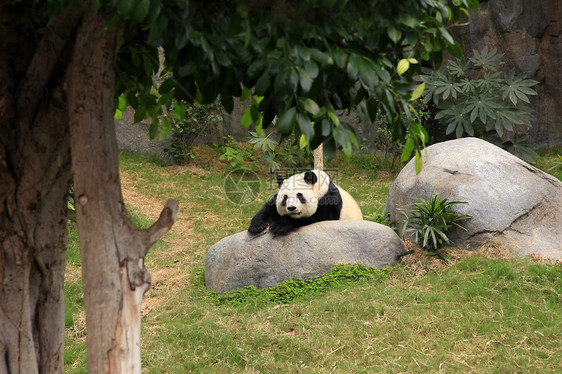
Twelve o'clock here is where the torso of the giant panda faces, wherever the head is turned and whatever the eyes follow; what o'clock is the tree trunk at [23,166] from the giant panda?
The tree trunk is roughly at 11 o'clock from the giant panda.

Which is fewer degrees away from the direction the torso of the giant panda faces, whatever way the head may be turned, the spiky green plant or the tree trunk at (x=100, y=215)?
the tree trunk

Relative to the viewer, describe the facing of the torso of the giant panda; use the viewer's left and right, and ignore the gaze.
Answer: facing the viewer and to the left of the viewer

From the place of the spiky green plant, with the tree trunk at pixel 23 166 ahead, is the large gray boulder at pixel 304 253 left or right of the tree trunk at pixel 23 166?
right

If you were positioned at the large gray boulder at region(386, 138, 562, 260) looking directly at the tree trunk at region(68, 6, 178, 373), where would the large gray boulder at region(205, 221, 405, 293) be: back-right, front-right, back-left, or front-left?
front-right

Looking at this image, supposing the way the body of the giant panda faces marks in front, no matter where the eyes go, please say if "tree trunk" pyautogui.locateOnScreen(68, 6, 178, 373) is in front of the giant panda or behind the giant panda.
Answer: in front
